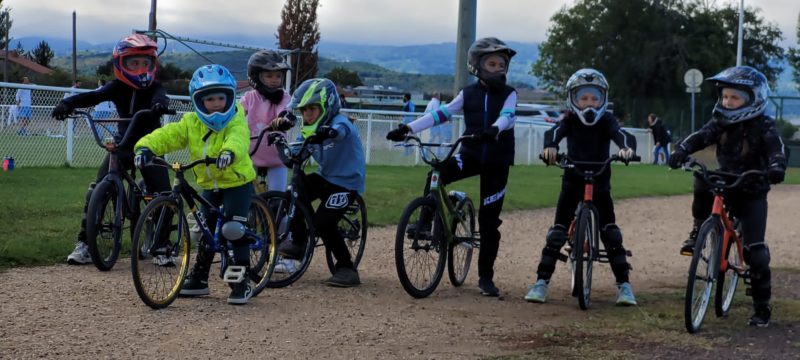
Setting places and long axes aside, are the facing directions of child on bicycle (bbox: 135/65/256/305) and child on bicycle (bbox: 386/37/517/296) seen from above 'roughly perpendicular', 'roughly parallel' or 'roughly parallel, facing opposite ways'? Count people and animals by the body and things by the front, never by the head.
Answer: roughly parallel

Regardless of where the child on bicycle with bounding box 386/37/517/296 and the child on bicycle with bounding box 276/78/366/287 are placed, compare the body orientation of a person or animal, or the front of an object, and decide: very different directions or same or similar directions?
same or similar directions

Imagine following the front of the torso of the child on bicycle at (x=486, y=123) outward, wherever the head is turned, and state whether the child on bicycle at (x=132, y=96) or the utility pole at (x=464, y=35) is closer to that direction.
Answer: the child on bicycle

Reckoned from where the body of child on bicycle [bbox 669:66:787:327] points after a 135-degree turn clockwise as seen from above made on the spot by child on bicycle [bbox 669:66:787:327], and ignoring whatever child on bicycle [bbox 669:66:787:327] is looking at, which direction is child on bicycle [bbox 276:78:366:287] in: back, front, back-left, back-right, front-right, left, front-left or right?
left

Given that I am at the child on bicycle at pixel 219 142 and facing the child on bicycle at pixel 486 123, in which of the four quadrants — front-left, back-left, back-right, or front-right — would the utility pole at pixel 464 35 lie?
front-left

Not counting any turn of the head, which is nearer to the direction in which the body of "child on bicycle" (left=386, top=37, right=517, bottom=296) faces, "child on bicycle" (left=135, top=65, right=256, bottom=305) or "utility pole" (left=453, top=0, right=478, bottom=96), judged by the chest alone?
the child on bicycle

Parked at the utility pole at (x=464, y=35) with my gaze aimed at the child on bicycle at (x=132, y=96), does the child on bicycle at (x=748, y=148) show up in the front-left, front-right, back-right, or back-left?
front-left

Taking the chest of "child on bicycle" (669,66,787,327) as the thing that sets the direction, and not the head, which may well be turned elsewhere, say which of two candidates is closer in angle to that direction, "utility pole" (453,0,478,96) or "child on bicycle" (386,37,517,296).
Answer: the child on bicycle

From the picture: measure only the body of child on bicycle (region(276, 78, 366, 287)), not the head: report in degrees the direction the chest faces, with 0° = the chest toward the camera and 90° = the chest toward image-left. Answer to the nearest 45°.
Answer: approximately 45°

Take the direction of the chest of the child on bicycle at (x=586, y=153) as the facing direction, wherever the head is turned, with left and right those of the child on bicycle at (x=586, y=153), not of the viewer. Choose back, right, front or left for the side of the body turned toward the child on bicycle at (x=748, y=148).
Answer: left

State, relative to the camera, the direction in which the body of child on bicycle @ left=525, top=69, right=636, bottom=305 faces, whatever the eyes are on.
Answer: toward the camera

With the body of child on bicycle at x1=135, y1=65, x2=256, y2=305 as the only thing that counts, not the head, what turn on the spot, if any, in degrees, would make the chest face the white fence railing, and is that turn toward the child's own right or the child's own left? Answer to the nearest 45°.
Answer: approximately 135° to the child's own right

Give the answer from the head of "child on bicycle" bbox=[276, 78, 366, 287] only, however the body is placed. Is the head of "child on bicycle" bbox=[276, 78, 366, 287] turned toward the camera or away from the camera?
toward the camera
